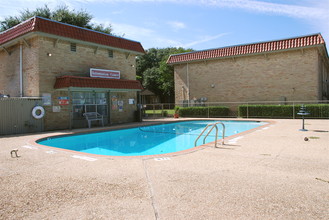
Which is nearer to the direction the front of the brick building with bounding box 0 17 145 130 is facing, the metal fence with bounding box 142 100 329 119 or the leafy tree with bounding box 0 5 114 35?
the metal fence

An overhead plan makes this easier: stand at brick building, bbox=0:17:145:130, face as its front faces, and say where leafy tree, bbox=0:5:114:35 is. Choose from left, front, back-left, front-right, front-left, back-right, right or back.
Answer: back-left

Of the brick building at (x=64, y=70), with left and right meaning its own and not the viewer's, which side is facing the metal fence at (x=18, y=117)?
right

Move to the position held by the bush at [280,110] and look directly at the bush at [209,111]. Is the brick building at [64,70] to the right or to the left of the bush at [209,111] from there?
left

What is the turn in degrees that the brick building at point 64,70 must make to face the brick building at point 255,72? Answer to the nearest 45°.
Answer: approximately 45° to its left

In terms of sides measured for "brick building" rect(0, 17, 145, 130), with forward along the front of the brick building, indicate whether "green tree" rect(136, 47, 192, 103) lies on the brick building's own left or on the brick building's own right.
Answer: on the brick building's own left

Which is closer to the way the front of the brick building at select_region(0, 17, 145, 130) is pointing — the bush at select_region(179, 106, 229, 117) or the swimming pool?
the swimming pool

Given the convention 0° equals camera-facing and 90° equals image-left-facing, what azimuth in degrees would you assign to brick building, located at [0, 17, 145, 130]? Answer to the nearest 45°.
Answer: approximately 315°

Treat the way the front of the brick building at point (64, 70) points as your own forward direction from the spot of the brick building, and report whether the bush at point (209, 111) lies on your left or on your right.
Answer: on your left
